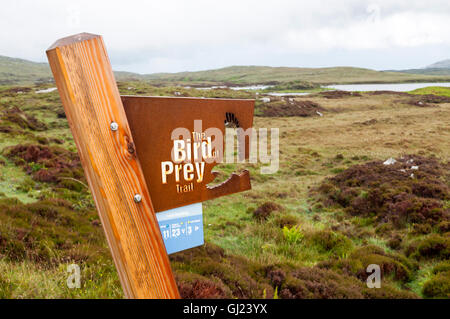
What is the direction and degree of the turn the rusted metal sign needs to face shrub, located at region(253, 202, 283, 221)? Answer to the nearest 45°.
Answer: approximately 135° to its left

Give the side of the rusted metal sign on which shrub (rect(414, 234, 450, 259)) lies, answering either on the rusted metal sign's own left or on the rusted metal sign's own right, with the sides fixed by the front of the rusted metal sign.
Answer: on the rusted metal sign's own left

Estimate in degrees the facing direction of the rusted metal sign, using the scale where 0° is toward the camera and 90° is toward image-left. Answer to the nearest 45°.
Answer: approximately 315°
